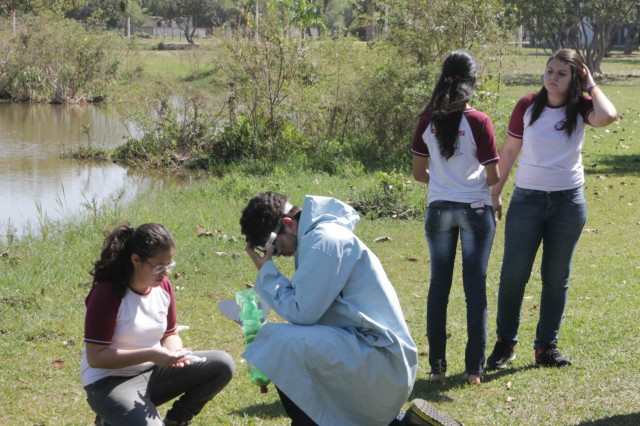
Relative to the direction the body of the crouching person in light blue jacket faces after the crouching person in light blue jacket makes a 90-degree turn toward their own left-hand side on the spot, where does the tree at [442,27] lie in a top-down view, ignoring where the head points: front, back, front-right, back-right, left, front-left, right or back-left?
back

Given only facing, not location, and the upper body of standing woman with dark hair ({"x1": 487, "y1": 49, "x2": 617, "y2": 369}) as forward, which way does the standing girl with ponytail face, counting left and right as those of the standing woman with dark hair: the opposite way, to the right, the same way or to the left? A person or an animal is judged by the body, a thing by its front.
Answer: the opposite way

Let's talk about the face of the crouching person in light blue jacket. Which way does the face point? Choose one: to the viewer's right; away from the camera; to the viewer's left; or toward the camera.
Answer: to the viewer's left

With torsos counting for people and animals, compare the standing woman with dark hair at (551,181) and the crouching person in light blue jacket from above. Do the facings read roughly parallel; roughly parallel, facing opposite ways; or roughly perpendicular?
roughly perpendicular

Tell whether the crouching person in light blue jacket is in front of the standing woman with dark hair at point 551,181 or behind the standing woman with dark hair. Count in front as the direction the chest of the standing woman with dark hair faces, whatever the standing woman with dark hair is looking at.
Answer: in front

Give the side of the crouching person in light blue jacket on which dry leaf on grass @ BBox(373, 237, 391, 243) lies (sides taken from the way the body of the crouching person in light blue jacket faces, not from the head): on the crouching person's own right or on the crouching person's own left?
on the crouching person's own right

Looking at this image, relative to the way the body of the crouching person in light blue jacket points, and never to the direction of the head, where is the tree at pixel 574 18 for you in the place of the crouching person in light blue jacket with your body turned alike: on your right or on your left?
on your right

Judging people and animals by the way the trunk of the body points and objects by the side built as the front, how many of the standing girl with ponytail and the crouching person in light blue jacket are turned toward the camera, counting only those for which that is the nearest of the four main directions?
0

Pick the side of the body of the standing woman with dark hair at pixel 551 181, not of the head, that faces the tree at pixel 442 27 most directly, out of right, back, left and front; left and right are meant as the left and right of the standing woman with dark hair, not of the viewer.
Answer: back

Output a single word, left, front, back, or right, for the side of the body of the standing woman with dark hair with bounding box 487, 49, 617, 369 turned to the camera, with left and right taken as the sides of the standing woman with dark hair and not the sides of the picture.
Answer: front

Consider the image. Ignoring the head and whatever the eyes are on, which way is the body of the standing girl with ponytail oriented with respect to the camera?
away from the camera

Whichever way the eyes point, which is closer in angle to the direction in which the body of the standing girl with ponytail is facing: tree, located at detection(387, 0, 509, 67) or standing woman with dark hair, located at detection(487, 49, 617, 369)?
the tree

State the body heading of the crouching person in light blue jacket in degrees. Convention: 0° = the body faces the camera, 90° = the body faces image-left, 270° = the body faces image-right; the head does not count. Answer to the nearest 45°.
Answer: approximately 90°

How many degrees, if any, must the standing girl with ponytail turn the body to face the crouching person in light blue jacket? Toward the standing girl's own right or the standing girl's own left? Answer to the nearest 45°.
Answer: approximately 180°

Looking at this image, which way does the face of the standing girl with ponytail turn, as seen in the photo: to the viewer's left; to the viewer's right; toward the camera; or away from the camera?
away from the camera

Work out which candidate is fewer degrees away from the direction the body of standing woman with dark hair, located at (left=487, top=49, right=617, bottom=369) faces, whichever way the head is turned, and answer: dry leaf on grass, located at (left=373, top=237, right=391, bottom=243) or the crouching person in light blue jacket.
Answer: the crouching person in light blue jacket

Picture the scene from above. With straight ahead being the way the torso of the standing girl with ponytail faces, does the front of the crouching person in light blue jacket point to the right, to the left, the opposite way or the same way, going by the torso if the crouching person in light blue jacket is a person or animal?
to the left
